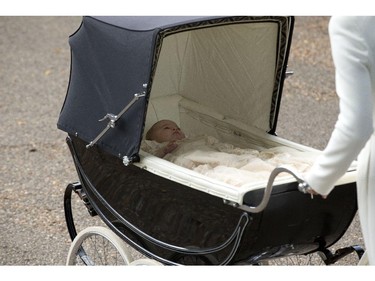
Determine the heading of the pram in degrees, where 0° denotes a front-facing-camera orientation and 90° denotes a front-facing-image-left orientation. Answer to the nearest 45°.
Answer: approximately 135°
